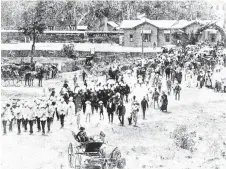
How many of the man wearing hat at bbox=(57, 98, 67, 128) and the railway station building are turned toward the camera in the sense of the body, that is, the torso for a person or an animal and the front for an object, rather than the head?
2

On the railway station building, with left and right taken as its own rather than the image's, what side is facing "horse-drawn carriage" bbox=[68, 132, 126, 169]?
front

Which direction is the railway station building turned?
toward the camera

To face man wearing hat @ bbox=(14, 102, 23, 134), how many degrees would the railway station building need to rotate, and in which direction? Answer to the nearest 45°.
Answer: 0° — it already faces them

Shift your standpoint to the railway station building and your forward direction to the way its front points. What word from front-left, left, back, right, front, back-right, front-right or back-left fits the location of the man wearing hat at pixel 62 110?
front

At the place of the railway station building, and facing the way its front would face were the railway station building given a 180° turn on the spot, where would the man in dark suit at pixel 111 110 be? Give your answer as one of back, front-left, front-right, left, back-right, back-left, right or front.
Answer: back

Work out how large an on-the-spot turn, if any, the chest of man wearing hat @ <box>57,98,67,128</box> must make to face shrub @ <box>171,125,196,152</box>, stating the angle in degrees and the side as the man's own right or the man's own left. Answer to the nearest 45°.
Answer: approximately 45° to the man's own left

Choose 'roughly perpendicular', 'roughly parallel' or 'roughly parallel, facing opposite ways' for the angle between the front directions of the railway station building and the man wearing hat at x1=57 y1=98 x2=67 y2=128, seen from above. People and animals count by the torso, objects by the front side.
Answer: roughly parallel

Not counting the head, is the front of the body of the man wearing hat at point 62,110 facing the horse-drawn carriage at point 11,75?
no

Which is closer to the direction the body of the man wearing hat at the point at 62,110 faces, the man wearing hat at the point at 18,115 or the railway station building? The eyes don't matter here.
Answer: the man wearing hat

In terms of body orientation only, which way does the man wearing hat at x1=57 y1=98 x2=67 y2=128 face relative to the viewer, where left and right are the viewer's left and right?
facing the viewer

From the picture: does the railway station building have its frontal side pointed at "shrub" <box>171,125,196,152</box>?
yes

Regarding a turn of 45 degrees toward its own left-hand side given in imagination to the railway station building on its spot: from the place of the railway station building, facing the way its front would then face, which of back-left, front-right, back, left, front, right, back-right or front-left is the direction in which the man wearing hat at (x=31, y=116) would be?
front-right
